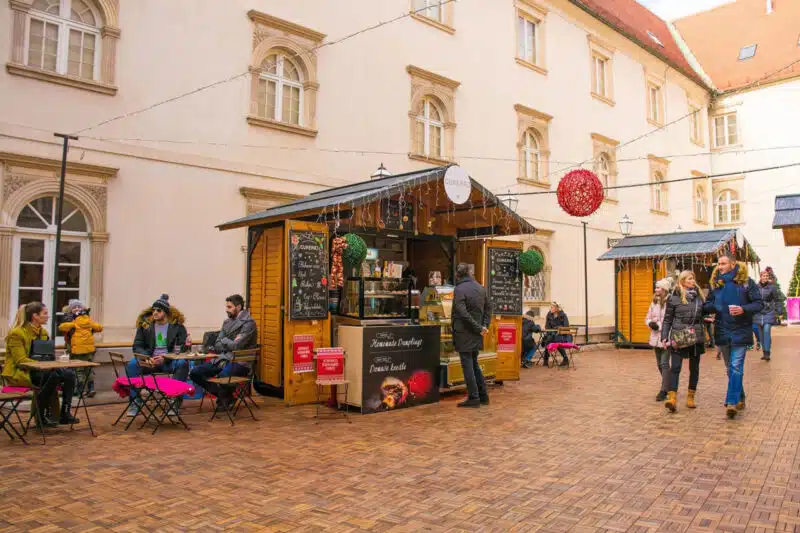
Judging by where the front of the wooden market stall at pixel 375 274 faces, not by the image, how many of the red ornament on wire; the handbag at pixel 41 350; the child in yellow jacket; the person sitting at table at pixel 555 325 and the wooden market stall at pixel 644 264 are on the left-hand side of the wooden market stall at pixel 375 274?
3

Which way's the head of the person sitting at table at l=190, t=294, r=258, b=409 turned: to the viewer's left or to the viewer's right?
to the viewer's left

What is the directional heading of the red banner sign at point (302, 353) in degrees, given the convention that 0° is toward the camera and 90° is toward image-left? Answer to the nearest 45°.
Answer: approximately 0°

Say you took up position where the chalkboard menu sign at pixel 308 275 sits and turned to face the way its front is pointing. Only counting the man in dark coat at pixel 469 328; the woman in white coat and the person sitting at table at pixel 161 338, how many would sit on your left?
2

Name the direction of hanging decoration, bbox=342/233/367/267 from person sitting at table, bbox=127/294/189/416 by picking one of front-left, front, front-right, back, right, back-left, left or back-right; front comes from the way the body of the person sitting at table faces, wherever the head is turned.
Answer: left

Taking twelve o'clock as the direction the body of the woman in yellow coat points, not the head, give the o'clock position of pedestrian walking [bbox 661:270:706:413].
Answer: The pedestrian walking is roughly at 1 o'clock from the woman in yellow coat.

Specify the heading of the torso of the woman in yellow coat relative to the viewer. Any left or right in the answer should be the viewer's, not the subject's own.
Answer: facing to the right of the viewer

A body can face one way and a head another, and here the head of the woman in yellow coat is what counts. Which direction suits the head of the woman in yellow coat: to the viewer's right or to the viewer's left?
to the viewer's right

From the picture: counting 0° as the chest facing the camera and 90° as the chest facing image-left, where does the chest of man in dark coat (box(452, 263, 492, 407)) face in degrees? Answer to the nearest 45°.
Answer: approximately 135°

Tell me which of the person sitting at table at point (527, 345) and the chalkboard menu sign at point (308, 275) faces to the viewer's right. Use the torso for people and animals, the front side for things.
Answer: the person sitting at table

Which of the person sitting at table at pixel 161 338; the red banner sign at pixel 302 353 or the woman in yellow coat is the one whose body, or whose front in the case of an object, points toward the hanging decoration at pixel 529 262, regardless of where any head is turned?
the woman in yellow coat

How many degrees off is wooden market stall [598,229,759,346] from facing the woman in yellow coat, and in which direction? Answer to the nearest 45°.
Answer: approximately 45° to its right
